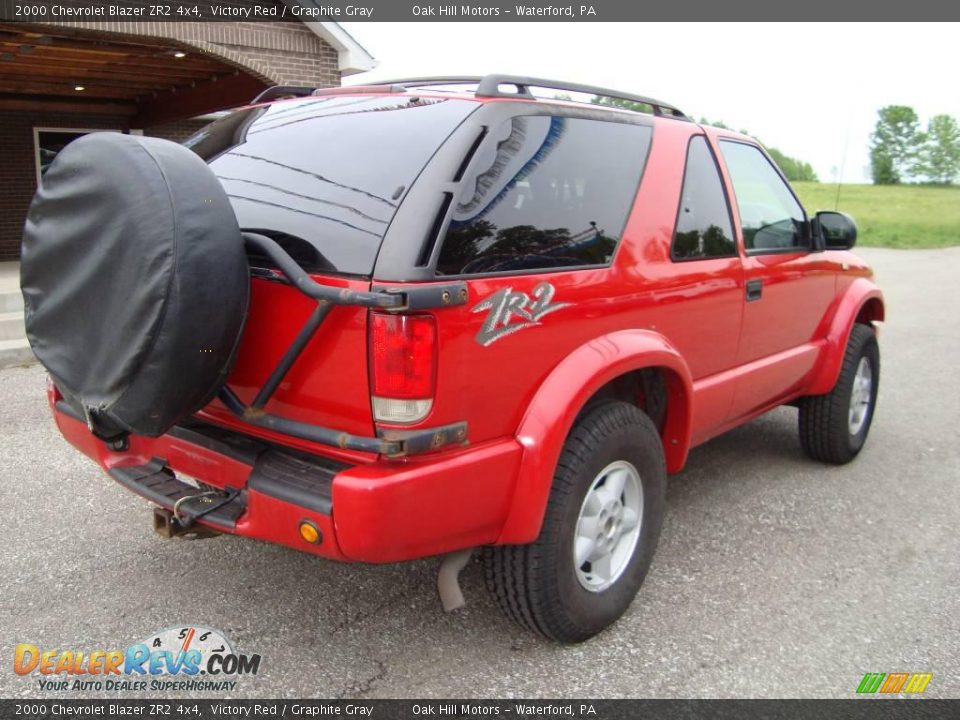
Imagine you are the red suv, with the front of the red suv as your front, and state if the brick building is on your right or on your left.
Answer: on your left

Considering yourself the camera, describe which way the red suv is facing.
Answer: facing away from the viewer and to the right of the viewer
